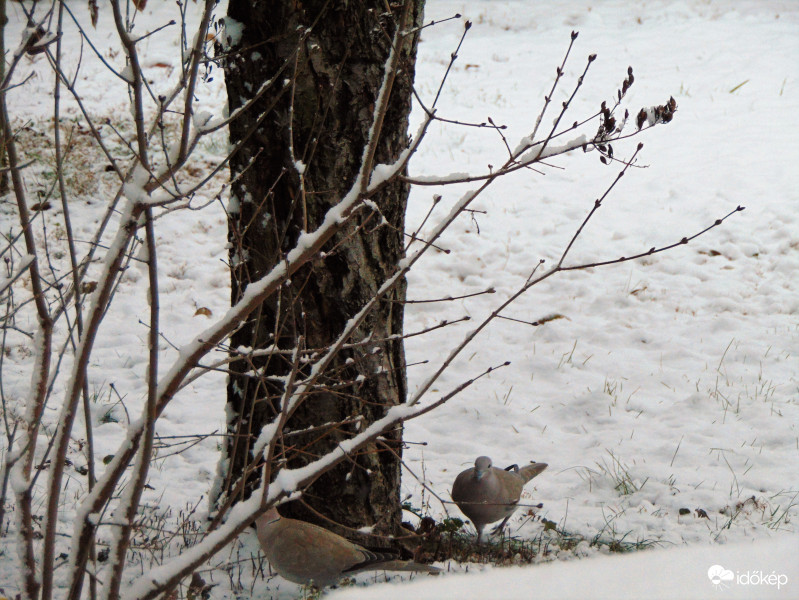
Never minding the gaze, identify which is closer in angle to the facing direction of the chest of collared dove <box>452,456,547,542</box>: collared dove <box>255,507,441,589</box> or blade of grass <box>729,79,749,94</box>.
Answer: the collared dove

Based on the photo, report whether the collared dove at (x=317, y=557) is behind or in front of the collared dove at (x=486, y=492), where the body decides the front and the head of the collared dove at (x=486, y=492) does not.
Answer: in front

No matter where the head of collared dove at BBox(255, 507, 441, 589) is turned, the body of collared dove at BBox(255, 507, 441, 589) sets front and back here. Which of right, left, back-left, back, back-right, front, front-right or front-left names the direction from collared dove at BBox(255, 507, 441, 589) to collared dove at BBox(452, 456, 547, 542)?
back-right

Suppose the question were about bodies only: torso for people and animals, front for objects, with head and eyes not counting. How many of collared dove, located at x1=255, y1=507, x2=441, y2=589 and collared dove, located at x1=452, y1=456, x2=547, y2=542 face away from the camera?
0

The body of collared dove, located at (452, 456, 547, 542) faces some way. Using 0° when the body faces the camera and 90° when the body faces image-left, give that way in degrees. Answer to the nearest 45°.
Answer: approximately 45°

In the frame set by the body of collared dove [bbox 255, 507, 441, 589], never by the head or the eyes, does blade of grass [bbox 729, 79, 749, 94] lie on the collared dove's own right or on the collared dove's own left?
on the collared dove's own right

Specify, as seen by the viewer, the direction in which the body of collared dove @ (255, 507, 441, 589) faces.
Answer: to the viewer's left
